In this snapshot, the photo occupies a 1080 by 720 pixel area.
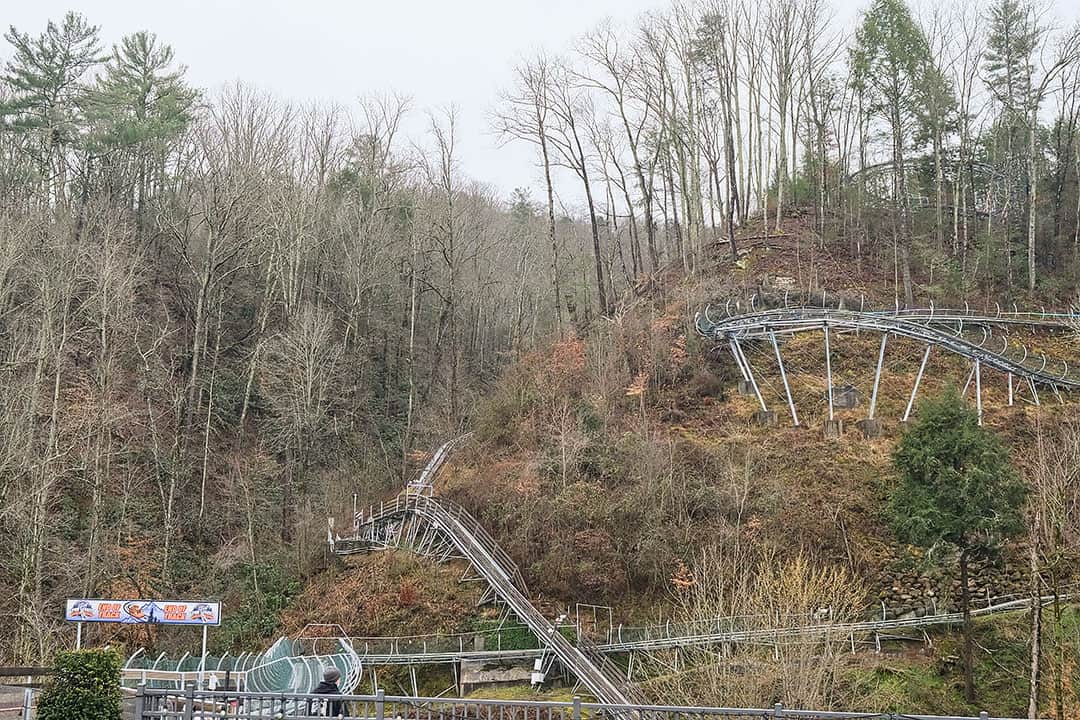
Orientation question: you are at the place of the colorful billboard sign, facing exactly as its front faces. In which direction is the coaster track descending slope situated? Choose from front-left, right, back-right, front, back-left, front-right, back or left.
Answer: back-left

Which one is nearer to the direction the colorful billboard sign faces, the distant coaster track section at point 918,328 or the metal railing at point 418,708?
the metal railing

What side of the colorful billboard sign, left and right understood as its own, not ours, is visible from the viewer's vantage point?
front

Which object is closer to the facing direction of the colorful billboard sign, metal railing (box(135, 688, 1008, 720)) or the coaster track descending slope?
the metal railing

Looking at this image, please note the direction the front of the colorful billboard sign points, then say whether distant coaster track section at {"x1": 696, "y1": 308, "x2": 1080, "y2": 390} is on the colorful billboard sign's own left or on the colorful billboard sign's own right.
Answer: on the colorful billboard sign's own left

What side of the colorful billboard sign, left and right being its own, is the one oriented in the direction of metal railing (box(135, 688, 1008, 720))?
front

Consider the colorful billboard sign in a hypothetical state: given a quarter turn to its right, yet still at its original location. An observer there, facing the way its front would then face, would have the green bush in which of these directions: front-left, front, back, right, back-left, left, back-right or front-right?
left

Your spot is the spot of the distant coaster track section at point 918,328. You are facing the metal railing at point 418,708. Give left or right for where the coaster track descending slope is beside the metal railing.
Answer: right
